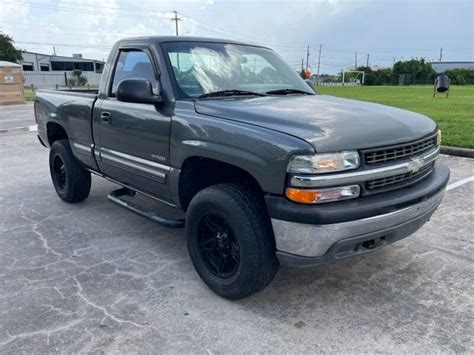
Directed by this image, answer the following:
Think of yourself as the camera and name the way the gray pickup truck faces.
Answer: facing the viewer and to the right of the viewer
